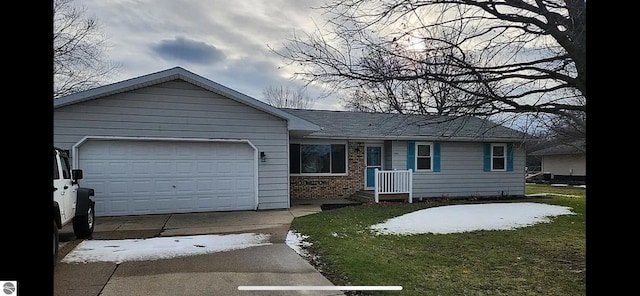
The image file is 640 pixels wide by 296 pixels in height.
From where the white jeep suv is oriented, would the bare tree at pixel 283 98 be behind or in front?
in front

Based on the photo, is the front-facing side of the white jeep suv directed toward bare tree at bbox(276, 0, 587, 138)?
no

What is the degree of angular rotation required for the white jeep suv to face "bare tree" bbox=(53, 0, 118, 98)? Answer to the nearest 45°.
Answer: approximately 45° to its left

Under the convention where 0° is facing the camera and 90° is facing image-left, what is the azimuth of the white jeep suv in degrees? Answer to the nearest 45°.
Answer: approximately 225°

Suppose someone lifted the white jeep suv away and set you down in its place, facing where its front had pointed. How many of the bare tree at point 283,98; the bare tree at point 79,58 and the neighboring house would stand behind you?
0
